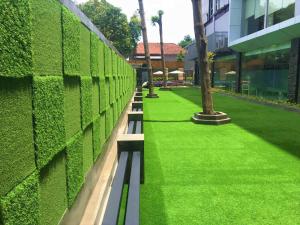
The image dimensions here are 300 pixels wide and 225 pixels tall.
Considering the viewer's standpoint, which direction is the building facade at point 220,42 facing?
facing the viewer and to the left of the viewer

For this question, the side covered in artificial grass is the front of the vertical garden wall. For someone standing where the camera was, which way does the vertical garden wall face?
facing the viewer and to the right of the viewer

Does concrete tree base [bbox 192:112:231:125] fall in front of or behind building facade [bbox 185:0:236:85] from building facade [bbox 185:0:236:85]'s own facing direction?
in front

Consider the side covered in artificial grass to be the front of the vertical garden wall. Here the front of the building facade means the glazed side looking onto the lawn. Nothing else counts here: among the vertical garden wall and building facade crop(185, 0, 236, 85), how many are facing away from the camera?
0

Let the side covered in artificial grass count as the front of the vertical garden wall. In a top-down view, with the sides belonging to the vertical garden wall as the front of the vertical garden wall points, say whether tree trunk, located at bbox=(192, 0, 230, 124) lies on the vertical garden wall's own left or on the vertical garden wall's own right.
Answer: on the vertical garden wall's own left

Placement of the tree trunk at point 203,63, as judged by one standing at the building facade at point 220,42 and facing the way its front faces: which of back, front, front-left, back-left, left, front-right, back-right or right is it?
front-left

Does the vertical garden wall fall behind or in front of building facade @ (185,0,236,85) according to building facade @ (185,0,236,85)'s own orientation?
in front
